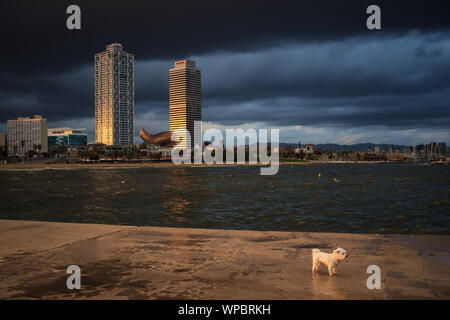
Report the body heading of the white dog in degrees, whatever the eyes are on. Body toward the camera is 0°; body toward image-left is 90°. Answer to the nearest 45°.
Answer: approximately 270°
